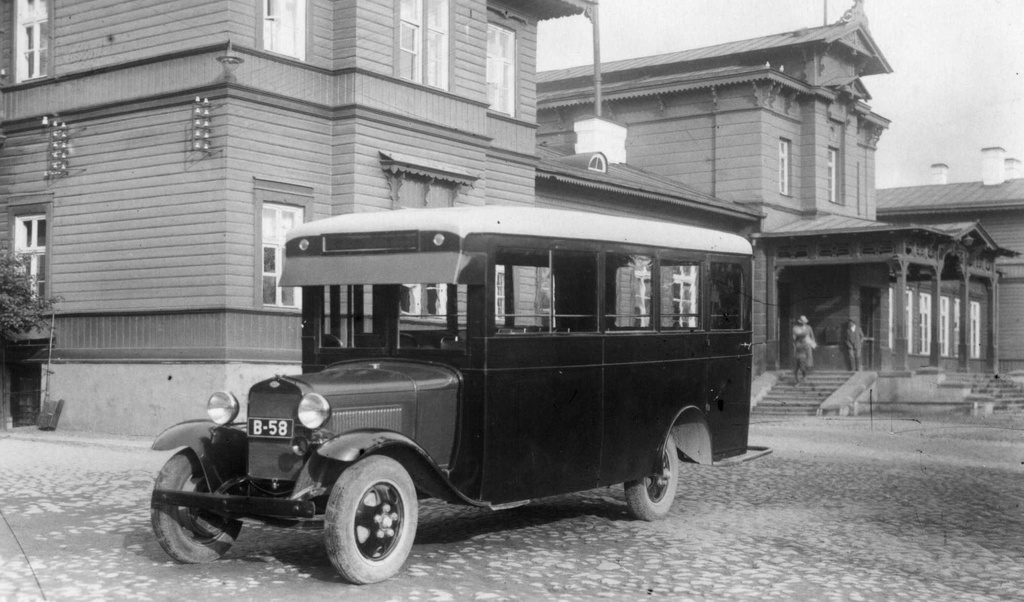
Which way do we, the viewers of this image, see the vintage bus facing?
facing the viewer and to the left of the viewer

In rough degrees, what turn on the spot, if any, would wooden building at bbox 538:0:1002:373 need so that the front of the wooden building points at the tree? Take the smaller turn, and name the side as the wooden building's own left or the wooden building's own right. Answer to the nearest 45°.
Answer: approximately 90° to the wooden building's own right

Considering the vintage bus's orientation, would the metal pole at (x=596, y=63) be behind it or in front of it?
behind

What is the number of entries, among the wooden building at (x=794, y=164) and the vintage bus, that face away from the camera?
0

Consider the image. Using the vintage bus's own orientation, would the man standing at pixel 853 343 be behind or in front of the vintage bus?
behind

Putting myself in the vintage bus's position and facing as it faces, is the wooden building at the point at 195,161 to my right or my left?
on my right

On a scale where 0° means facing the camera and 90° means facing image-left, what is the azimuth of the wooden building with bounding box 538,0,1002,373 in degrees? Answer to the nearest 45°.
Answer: approximately 315°

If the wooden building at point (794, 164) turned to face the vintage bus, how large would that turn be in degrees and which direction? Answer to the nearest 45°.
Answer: approximately 45° to its right

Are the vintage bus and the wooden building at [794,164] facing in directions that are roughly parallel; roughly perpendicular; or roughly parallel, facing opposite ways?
roughly perpendicular

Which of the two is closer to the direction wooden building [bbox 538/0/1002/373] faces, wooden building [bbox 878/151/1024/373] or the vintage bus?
the vintage bus

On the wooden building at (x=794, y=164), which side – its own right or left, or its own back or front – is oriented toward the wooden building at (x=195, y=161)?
right
